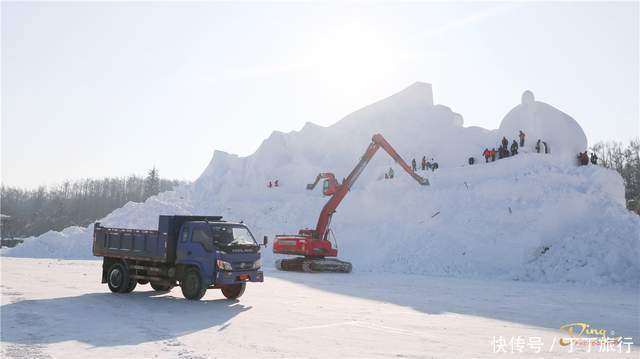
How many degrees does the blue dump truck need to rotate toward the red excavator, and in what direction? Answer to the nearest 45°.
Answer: approximately 90° to its left

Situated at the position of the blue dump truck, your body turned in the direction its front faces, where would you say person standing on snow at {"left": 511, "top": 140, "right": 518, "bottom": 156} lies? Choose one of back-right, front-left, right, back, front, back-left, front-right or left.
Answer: left

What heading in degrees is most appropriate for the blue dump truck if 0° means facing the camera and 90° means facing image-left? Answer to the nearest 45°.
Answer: approximately 315°

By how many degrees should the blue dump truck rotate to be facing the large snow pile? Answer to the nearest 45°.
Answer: approximately 90° to its left
